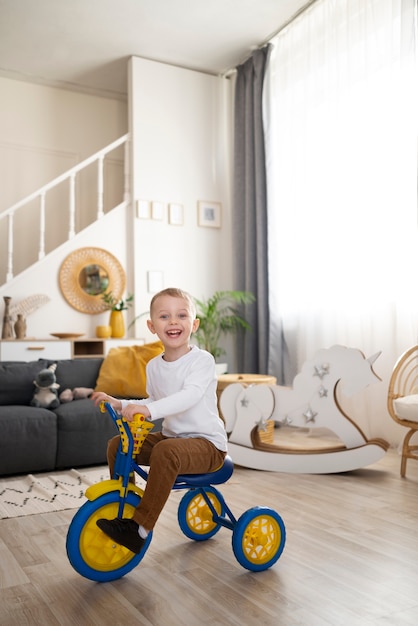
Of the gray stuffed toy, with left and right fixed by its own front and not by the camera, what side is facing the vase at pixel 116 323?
back

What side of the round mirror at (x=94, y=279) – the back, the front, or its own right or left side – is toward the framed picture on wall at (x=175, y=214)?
left

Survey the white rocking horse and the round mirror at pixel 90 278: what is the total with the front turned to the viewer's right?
1

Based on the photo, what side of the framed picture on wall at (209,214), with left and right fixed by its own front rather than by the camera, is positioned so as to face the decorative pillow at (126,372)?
front

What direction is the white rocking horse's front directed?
to the viewer's right

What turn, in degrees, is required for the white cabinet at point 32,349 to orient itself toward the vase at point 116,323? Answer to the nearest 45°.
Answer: approximately 90° to its left

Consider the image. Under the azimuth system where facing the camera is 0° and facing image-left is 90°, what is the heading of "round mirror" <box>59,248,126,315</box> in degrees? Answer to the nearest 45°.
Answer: approximately 0°

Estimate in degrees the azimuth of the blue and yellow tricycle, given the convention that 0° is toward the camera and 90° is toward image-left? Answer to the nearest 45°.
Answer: approximately 45°

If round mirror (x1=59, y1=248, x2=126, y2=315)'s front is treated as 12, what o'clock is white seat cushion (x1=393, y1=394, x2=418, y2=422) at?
The white seat cushion is roughly at 11 o'clock from the round mirror.

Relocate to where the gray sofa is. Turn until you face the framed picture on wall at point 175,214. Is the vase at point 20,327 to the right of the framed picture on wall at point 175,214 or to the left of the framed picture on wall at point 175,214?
left

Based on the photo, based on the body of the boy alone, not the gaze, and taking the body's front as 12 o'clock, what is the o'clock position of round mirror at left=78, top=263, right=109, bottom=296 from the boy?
The round mirror is roughly at 4 o'clock from the boy.

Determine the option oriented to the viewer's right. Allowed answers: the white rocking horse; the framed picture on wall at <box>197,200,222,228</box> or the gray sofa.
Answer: the white rocking horse
